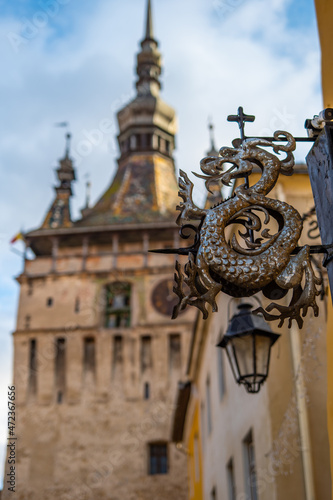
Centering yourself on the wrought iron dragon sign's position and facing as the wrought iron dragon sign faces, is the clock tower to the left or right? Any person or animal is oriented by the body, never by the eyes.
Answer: on its right

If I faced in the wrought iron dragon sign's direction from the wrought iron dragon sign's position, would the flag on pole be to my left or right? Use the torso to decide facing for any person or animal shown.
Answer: on my right
